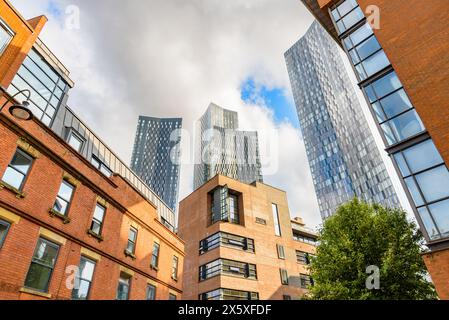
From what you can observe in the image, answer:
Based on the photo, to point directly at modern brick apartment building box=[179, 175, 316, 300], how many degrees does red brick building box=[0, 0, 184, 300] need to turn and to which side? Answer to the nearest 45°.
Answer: approximately 90° to its left

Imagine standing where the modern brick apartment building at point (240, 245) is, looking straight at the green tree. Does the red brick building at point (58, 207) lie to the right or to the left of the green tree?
right

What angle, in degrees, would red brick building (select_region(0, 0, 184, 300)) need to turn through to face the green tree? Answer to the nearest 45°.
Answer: approximately 45° to its left

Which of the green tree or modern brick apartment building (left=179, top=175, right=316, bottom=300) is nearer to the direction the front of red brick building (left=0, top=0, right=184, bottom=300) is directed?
the green tree

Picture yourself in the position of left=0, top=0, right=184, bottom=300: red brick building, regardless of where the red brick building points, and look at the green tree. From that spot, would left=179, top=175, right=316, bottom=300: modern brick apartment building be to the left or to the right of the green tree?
left

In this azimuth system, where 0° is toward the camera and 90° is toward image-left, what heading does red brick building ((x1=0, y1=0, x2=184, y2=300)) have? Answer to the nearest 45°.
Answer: approximately 315°

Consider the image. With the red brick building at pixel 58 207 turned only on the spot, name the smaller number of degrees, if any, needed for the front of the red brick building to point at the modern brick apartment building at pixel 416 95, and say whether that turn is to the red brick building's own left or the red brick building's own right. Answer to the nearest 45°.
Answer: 0° — it already faces it
